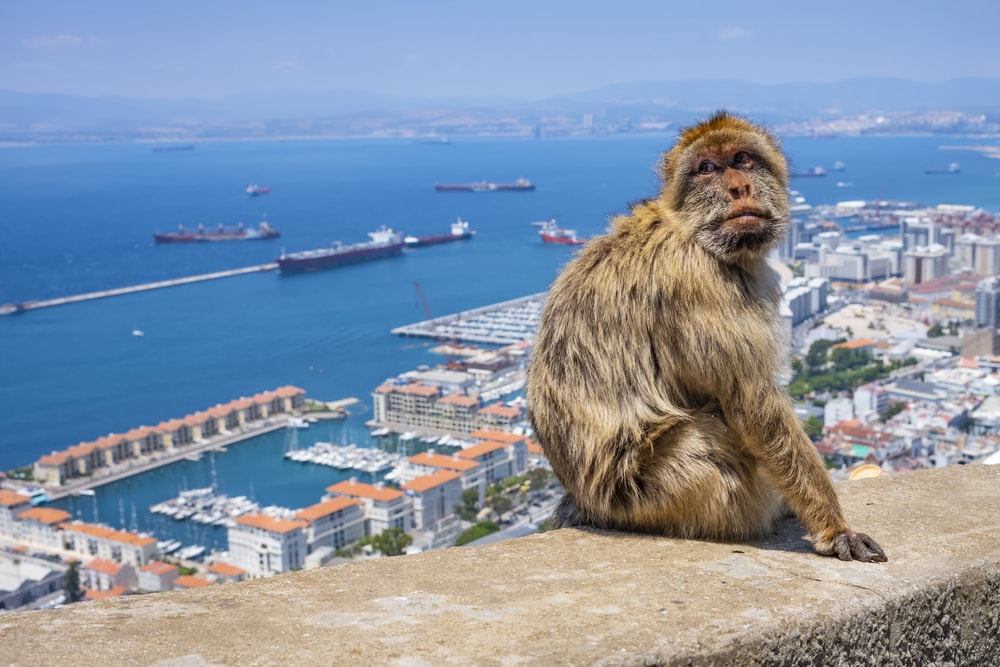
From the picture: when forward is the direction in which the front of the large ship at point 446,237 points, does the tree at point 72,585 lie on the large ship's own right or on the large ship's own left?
on the large ship's own left

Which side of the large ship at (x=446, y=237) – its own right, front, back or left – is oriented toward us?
left

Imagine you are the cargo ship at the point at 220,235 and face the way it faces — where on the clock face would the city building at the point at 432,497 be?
The city building is roughly at 9 o'clock from the cargo ship.

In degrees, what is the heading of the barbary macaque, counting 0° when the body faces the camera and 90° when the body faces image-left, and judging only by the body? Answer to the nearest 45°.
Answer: approximately 270°

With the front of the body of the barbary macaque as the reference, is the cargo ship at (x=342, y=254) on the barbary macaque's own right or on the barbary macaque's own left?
on the barbary macaque's own left

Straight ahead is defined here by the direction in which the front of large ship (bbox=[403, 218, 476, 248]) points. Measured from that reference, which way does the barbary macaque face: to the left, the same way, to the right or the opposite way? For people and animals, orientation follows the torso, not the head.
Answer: the opposite way

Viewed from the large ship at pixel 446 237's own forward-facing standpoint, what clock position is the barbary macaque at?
The barbary macaque is roughly at 9 o'clock from the large ship.

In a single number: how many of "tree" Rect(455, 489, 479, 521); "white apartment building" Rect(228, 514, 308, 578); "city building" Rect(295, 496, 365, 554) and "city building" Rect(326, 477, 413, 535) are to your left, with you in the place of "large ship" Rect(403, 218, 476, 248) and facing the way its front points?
4

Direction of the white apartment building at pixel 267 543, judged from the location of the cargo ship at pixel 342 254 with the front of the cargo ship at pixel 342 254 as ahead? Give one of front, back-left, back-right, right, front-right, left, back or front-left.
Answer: front-left

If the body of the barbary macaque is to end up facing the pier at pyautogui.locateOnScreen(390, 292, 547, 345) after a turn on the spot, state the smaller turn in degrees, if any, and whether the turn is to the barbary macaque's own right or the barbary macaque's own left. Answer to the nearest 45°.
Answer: approximately 90° to the barbary macaque's own left

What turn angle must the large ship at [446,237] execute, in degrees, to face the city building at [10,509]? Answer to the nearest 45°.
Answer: approximately 90° to its left

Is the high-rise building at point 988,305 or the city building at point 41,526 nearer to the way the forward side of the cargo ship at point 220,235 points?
the city building

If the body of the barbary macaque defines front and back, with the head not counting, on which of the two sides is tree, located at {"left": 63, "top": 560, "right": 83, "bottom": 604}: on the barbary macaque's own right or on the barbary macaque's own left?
on the barbary macaque's own left

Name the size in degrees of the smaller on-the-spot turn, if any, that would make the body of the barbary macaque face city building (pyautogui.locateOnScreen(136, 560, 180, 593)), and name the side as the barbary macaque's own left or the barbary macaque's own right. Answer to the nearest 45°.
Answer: approximately 135° to the barbary macaque's own left

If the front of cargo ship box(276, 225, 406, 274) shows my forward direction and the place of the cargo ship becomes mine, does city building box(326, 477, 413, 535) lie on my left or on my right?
on my left

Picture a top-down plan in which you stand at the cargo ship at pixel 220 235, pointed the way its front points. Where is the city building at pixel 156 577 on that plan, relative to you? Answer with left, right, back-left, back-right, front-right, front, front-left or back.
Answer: left

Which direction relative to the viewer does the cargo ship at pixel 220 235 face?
to the viewer's left
